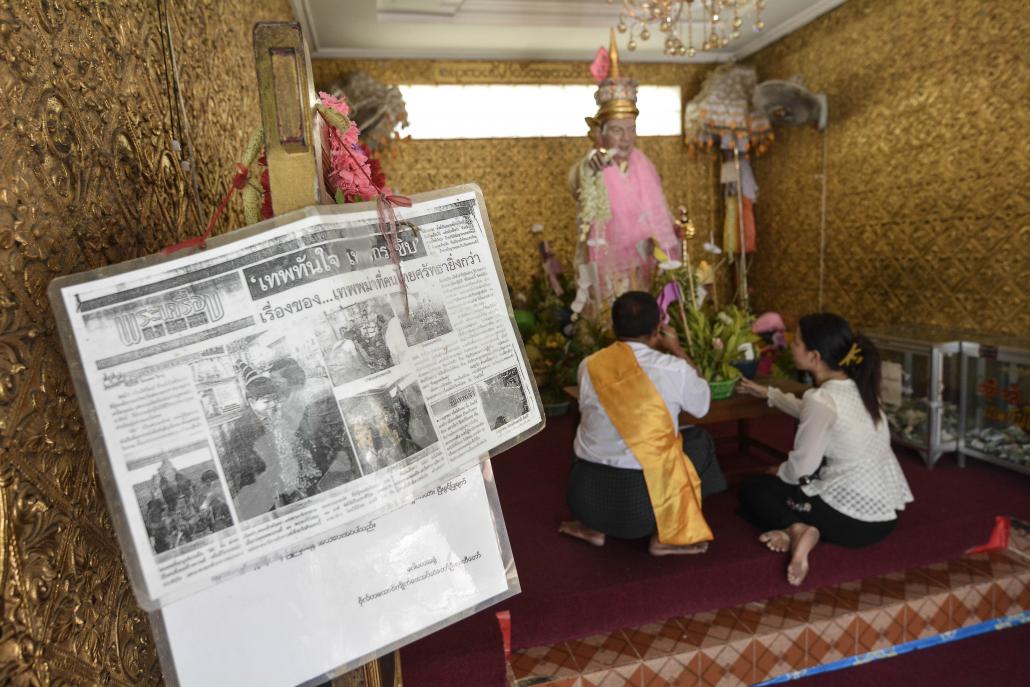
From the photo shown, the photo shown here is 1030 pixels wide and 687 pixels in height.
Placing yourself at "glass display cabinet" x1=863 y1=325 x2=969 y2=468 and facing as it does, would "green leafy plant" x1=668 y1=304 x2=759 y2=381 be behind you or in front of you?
in front

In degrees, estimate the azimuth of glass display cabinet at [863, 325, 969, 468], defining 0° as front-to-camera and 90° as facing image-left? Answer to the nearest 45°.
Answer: approximately 45°

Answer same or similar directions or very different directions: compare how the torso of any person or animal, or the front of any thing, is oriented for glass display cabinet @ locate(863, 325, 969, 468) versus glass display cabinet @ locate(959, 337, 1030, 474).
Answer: same or similar directions

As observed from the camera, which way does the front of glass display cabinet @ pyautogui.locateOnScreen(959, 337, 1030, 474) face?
facing the viewer and to the left of the viewer

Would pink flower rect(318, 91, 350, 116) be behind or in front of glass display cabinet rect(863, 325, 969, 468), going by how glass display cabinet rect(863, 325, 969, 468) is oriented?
in front

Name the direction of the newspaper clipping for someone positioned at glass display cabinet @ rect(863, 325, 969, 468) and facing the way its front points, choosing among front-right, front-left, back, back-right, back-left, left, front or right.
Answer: front-left

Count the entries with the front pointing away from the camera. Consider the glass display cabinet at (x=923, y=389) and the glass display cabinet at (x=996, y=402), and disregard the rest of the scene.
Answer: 0

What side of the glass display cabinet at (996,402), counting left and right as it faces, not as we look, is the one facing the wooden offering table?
front

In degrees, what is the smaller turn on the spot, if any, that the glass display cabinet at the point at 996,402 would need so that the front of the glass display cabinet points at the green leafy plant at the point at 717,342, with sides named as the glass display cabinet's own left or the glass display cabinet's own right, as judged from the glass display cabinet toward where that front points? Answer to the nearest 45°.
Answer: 0° — it already faces it
